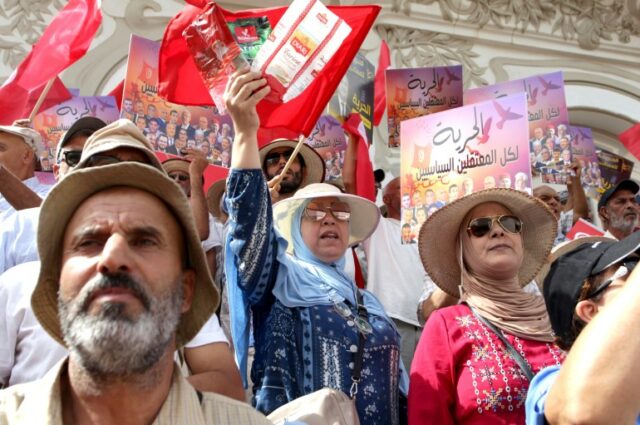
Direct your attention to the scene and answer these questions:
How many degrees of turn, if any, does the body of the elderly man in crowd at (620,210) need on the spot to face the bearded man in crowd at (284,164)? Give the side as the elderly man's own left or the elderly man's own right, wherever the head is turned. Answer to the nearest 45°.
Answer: approximately 90° to the elderly man's own right

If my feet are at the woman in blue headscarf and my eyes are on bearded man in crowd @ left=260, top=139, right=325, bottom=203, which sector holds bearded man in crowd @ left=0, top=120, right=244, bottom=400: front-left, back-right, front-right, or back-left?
back-left

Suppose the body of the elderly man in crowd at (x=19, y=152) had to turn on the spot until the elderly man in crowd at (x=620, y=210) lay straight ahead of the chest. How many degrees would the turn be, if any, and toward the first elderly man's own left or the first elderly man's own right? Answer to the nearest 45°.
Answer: approximately 135° to the first elderly man's own left

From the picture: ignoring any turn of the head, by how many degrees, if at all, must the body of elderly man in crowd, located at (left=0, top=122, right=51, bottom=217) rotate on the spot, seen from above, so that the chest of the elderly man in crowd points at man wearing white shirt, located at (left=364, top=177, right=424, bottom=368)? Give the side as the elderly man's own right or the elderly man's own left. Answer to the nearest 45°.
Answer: approximately 135° to the elderly man's own left

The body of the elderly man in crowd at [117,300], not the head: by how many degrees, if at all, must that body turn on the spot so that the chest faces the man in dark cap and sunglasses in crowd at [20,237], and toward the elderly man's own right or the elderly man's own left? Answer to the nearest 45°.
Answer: approximately 180°

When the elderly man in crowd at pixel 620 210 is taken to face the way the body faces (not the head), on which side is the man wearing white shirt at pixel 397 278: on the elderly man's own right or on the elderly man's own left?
on the elderly man's own right

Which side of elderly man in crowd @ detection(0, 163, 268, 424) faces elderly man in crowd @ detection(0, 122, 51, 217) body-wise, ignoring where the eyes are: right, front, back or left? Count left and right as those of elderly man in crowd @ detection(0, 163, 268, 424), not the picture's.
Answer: back
